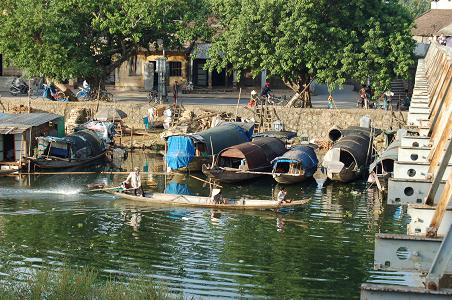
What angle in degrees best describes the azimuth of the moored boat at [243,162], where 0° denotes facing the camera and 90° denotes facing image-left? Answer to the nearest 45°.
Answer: approximately 45°

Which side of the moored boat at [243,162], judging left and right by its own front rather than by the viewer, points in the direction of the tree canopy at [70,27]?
right

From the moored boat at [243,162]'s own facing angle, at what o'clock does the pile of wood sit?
The pile of wood is roughly at 4 o'clock from the moored boat.

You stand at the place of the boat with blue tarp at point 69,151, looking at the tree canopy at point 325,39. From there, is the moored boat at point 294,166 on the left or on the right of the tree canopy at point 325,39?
right

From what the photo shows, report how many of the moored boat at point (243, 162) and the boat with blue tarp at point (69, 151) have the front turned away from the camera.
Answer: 0

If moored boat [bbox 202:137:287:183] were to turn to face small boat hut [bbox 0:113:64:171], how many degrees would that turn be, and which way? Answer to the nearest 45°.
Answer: approximately 45° to its right
